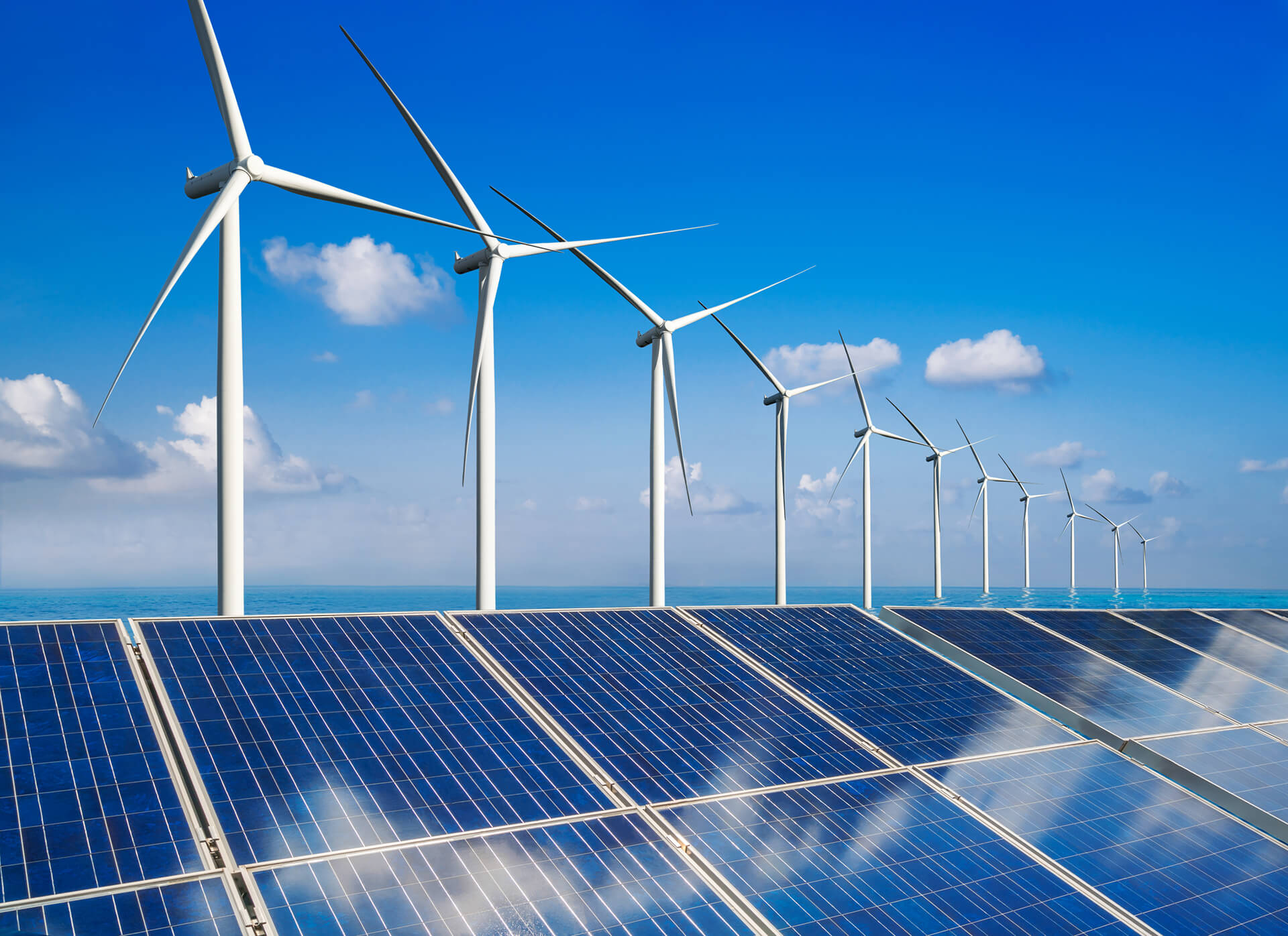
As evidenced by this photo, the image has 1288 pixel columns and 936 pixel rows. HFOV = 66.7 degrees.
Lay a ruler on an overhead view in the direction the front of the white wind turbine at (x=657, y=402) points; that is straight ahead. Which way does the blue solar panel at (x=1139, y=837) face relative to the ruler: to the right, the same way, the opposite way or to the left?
the same way

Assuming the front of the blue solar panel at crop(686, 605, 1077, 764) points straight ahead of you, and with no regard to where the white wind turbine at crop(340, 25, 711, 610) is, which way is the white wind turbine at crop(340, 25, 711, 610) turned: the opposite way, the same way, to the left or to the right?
the same way

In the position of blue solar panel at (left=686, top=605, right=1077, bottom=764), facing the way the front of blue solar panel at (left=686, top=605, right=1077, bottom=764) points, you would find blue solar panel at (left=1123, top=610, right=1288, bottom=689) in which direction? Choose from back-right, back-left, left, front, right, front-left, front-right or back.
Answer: left

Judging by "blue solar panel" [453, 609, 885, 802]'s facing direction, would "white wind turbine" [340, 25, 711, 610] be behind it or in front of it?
behind

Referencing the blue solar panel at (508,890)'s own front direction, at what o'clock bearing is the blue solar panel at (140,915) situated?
the blue solar panel at (140,915) is roughly at 4 o'clock from the blue solar panel at (508,890).

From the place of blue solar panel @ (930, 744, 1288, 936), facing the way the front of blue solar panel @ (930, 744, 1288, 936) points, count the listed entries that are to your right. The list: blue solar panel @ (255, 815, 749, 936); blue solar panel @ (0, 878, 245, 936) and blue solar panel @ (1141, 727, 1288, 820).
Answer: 2

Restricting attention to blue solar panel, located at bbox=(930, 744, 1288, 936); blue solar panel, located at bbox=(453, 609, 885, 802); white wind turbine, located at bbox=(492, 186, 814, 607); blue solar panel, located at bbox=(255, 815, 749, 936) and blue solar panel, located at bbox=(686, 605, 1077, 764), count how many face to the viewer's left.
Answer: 0

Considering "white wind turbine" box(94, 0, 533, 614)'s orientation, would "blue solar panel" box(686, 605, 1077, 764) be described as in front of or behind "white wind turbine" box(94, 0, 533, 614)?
in front

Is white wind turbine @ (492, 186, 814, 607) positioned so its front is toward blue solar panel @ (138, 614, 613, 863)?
no

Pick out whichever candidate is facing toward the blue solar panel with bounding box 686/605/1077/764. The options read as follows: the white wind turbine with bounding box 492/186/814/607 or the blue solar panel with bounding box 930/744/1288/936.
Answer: the white wind turbine

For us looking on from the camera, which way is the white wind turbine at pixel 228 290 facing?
facing the viewer and to the right of the viewer

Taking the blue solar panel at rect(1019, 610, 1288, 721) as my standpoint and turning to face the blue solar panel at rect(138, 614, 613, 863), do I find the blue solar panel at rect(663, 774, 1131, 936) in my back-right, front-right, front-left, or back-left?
front-left

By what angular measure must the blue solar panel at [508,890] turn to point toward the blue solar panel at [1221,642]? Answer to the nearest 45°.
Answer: approximately 90° to its left

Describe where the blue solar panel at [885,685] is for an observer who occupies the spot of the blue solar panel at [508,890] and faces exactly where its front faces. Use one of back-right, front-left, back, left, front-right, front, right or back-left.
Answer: left
